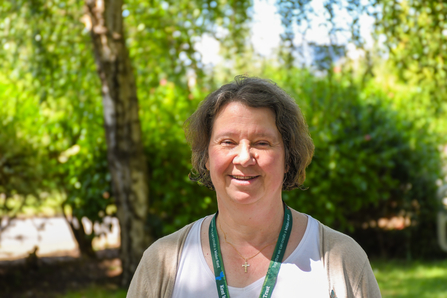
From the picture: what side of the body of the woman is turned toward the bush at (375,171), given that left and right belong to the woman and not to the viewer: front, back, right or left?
back

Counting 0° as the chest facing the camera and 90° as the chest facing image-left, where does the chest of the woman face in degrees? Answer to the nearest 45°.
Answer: approximately 0°

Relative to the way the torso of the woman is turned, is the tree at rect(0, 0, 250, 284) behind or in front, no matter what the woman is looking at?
behind
